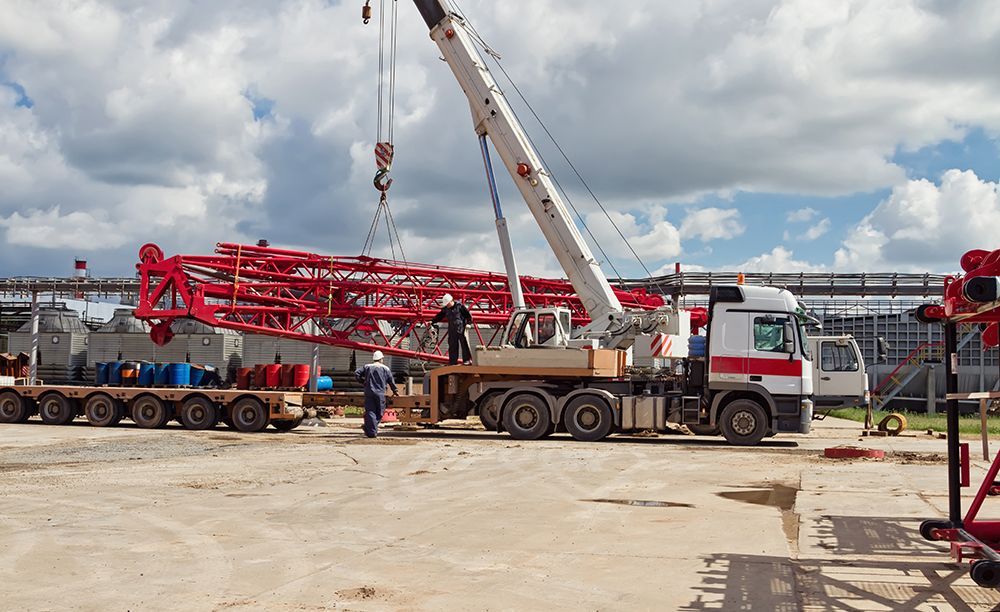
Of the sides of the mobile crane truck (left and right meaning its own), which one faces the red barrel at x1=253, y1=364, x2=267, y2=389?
back

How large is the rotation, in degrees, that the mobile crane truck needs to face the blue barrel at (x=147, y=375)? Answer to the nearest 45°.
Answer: approximately 180°

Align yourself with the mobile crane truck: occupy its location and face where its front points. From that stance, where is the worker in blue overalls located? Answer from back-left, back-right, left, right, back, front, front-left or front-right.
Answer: back

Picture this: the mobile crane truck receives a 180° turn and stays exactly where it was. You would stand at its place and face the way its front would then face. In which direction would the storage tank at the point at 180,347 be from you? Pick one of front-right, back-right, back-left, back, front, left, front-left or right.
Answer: front-right

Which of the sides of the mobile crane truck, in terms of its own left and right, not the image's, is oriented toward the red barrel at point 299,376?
back

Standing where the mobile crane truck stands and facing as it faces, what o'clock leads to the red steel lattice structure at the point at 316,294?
The red steel lattice structure is roughly at 7 o'clock from the mobile crane truck.

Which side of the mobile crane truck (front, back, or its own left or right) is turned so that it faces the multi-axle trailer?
back

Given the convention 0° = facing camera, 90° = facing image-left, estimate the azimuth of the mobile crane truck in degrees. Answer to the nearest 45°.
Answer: approximately 270°

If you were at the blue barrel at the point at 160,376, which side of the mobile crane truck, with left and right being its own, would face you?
back

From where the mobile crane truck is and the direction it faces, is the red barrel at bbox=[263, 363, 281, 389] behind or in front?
behind
